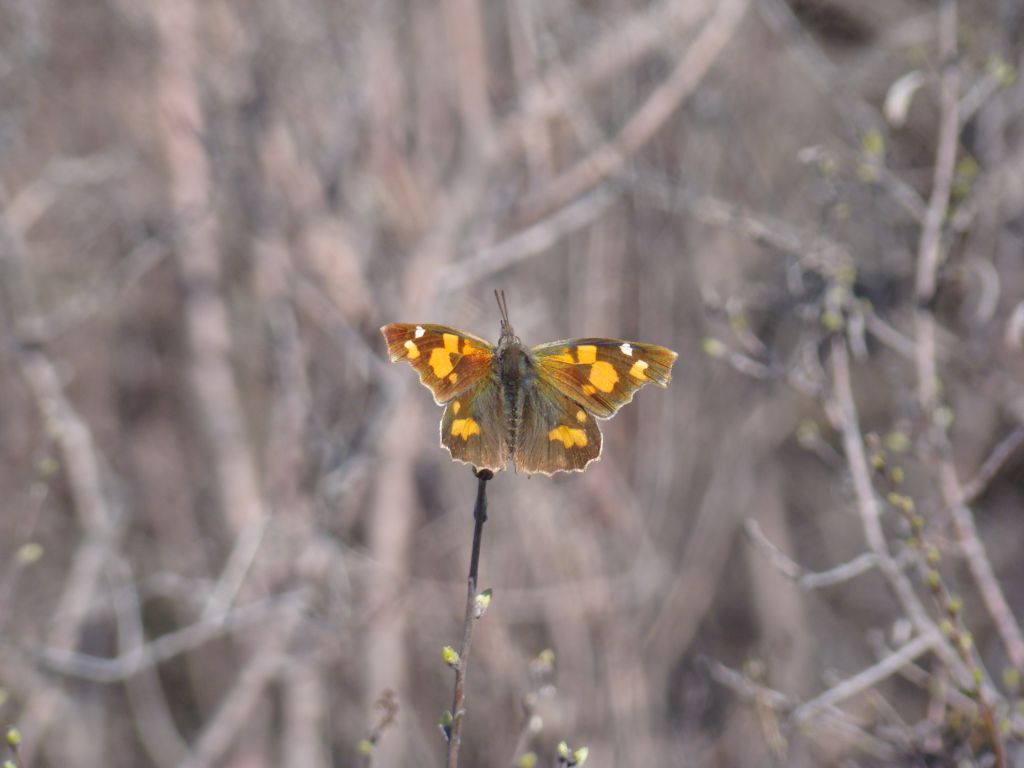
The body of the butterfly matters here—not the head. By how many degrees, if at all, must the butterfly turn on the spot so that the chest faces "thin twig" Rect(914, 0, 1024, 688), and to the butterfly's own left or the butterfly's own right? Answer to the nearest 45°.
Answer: approximately 45° to the butterfly's own right

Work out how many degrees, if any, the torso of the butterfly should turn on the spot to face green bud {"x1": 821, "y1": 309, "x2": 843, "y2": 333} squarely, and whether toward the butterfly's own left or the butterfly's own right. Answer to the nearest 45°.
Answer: approximately 90° to the butterfly's own right

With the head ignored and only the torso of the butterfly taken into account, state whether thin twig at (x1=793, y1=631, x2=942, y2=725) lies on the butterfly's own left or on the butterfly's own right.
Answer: on the butterfly's own right

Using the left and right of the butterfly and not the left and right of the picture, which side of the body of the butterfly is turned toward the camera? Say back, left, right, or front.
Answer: back

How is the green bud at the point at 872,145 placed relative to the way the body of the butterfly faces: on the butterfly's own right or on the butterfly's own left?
on the butterfly's own right
